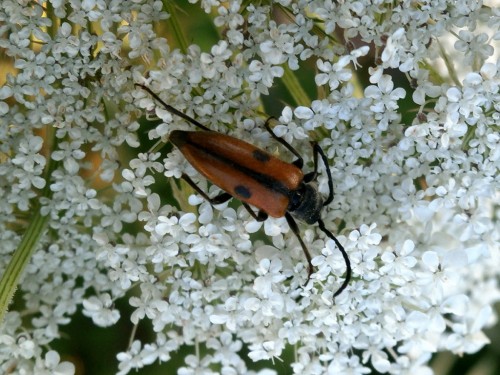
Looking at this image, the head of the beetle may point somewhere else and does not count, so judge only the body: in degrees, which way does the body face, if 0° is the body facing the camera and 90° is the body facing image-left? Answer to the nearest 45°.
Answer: approximately 315°
